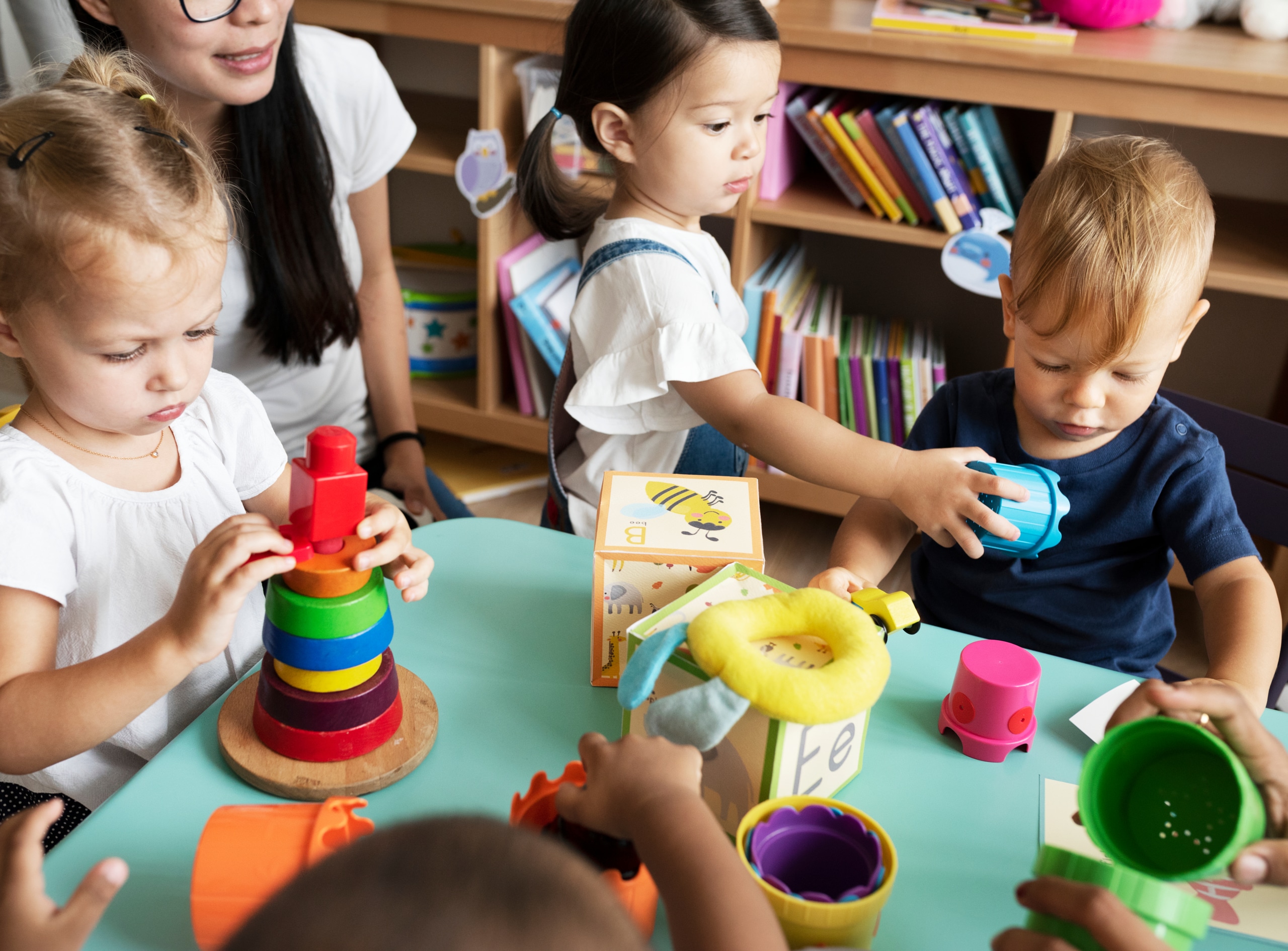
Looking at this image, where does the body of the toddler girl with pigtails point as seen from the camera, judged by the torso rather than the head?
to the viewer's right

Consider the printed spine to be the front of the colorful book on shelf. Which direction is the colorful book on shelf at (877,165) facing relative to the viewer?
toward the camera

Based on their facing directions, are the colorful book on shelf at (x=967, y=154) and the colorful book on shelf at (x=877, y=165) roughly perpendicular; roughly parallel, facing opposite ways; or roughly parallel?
roughly parallel

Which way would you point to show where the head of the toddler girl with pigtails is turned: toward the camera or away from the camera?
toward the camera

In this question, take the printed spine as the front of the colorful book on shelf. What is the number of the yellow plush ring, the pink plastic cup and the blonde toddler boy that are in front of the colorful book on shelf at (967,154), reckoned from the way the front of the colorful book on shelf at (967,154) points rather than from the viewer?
3

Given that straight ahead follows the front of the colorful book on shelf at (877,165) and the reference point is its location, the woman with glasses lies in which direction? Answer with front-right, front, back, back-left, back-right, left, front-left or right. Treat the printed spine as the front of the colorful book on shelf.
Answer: front-right

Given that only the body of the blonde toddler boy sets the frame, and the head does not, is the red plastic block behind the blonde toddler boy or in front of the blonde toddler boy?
in front

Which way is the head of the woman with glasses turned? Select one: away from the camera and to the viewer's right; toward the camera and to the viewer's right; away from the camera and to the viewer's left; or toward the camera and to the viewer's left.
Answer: toward the camera and to the viewer's right

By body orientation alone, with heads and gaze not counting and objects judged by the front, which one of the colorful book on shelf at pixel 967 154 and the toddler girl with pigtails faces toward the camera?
the colorful book on shelf

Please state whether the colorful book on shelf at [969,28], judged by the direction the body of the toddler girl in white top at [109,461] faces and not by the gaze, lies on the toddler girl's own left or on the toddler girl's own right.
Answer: on the toddler girl's own left

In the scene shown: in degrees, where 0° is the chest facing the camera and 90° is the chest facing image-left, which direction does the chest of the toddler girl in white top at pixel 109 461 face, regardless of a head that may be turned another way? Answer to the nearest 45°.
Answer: approximately 315°

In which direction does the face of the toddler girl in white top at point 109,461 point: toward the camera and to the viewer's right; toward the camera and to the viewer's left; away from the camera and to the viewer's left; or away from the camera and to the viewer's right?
toward the camera and to the viewer's right

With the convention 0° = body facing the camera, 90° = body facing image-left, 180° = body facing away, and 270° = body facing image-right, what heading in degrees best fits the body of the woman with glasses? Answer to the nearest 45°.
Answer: approximately 315°

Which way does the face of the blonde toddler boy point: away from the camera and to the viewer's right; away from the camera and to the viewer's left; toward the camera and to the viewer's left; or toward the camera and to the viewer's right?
toward the camera and to the viewer's left
